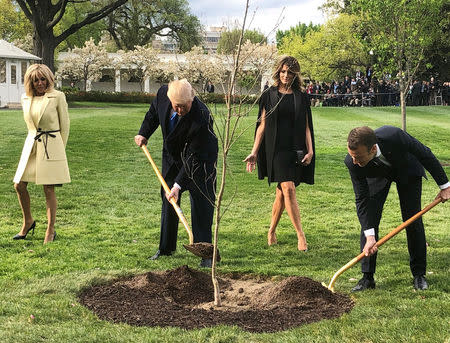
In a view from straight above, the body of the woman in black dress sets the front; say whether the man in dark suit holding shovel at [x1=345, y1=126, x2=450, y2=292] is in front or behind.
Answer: in front

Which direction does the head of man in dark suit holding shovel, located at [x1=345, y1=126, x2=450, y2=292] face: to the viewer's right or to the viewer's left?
to the viewer's left

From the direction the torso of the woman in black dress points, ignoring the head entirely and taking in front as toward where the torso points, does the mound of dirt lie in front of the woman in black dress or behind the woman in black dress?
in front

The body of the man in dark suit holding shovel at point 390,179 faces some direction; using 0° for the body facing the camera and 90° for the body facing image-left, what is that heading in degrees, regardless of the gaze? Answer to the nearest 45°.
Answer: approximately 45°

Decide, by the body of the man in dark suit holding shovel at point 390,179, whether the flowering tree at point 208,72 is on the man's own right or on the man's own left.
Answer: on the man's own right

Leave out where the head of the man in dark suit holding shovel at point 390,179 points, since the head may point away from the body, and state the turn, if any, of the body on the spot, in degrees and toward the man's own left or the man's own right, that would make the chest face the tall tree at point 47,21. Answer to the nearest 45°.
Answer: approximately 90° to the man's own right

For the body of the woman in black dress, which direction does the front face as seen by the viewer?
toward the camera

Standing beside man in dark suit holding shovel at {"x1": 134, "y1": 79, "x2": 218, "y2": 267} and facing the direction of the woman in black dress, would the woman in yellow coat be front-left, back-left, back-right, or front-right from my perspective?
back-left

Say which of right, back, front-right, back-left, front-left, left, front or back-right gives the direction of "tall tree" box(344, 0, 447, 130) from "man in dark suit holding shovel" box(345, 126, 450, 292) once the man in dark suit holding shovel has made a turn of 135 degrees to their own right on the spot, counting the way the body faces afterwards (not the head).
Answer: front

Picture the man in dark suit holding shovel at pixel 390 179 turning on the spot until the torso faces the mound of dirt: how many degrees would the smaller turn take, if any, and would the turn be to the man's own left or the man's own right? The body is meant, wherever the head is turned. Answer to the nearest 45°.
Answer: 0° — they already face it

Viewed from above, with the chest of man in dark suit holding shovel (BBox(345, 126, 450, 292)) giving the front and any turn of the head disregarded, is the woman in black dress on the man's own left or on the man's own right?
on the man's own right

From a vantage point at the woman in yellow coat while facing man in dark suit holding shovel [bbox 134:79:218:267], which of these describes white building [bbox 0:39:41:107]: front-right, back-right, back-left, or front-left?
back-left

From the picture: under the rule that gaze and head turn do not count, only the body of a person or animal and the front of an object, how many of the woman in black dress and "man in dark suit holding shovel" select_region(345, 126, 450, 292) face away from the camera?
0

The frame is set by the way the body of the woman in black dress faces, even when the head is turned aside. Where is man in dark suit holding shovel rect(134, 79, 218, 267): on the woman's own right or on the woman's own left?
on the woman's own right
